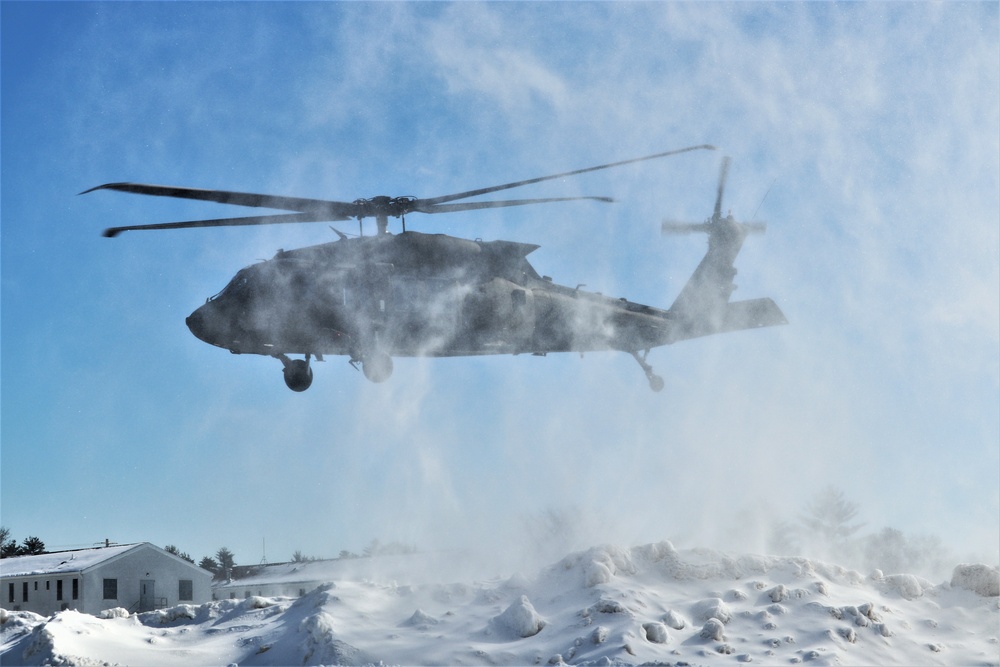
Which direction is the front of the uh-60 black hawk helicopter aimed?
to the viewer's left

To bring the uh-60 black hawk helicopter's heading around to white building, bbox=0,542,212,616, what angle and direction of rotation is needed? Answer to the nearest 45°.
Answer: approximately 45° to its right
